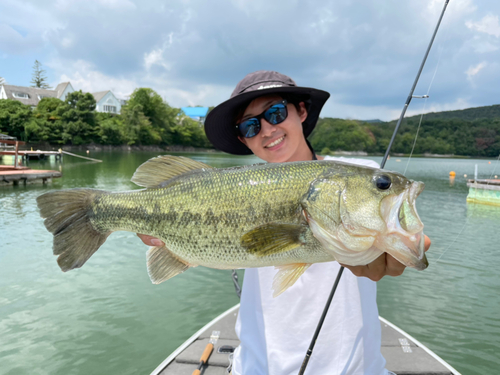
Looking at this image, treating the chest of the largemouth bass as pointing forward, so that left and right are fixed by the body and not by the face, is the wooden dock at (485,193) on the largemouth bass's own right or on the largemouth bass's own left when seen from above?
on the largemouth bass's own left

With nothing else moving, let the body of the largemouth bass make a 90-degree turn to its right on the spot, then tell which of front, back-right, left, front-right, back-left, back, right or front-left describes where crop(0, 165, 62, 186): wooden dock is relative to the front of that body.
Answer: back-right

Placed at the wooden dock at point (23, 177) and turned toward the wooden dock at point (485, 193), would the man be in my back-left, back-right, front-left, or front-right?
front-right

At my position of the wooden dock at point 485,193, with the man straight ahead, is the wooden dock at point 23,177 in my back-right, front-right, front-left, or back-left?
front-right

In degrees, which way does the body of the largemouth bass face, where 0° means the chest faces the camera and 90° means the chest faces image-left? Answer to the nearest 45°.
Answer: approximately 270°

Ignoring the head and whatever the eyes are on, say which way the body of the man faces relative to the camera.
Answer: toward the camera

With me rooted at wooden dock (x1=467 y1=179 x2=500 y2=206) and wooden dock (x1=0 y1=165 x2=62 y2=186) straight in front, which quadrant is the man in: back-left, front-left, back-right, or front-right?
front-left

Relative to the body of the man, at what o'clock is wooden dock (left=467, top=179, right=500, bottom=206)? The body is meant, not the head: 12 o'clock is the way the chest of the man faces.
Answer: The wooden dock is roughly at 7 o'clock from the man.

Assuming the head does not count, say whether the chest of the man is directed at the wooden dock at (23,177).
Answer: no
